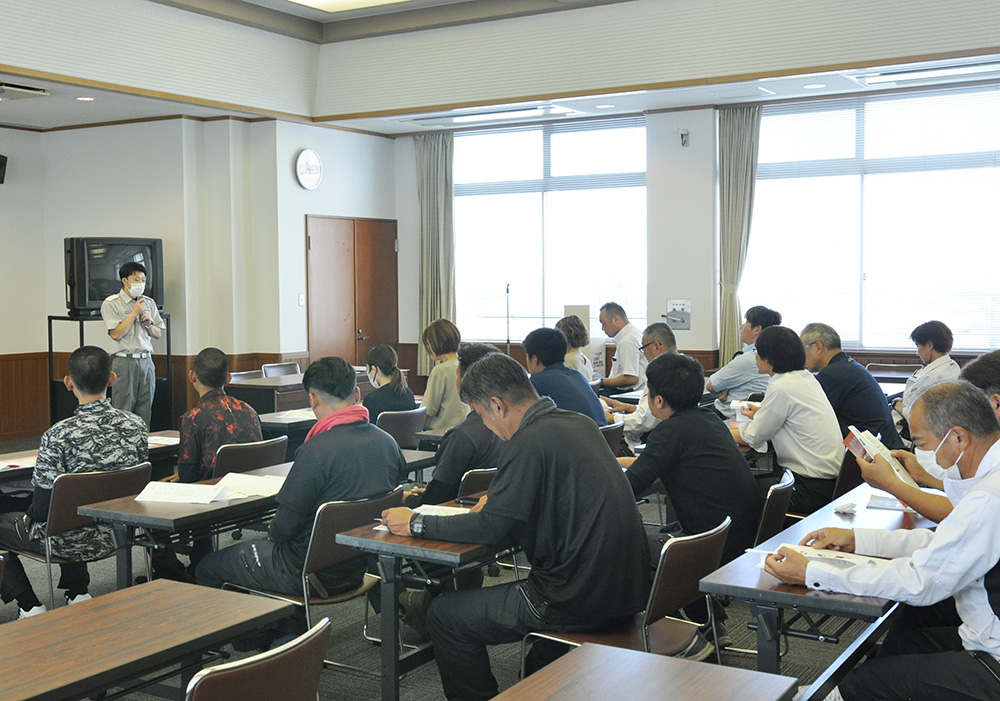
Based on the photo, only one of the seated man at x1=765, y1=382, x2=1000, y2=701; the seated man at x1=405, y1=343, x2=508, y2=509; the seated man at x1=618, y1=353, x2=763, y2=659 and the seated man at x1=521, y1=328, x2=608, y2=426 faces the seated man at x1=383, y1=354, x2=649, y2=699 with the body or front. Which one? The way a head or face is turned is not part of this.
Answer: the seated man at x1=765, y1=382, x2=1000, y2=701

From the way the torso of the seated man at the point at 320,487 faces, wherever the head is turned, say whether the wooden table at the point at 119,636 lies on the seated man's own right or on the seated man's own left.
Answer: on the seated man's own left

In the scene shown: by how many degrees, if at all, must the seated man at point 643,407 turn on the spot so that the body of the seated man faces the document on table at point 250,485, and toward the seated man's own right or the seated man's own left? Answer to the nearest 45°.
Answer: approximately 45° to the seated man's own left

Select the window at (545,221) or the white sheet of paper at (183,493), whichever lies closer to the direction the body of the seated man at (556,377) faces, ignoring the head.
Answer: the window

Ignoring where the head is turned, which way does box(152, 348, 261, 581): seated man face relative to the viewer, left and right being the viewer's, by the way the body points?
facing away from the viewer and to the left of the viewer

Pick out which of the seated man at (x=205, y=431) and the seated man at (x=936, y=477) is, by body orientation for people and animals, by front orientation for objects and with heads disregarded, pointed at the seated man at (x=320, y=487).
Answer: the seated man at (x=936, y=477)

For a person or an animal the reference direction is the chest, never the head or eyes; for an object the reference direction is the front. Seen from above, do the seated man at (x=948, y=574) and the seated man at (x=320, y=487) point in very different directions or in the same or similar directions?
same or similar directions

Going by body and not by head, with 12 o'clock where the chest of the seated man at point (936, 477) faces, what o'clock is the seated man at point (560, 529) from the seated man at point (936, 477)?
the seated man at point (560, 529) is roughly at 11 o'clock from the seated man at point (936, 477).

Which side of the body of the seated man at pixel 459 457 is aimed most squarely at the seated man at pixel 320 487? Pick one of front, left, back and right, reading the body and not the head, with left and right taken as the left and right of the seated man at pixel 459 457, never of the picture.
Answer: left

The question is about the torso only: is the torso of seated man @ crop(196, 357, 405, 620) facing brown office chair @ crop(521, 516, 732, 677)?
no

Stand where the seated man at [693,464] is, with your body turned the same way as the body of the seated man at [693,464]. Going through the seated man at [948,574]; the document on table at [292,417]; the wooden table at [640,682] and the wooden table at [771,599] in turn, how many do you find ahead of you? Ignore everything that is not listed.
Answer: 1

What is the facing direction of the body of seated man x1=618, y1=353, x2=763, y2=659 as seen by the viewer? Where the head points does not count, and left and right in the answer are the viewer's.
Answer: facing away from the viewer and to the left of the viewer

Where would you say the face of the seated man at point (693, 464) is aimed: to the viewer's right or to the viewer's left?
to the viewer's left

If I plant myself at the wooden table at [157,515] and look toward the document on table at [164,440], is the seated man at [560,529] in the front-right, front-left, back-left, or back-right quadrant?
back-right

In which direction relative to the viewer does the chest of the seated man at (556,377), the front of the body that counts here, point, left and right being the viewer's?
facing away from the viewer and to the left of the viewer

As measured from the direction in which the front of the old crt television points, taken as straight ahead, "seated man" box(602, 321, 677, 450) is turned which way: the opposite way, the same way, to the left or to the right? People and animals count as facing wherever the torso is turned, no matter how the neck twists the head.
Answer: the opposite way

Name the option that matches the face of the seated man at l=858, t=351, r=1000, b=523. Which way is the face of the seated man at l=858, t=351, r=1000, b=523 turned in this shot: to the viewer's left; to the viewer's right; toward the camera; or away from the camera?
to the viewer's left
